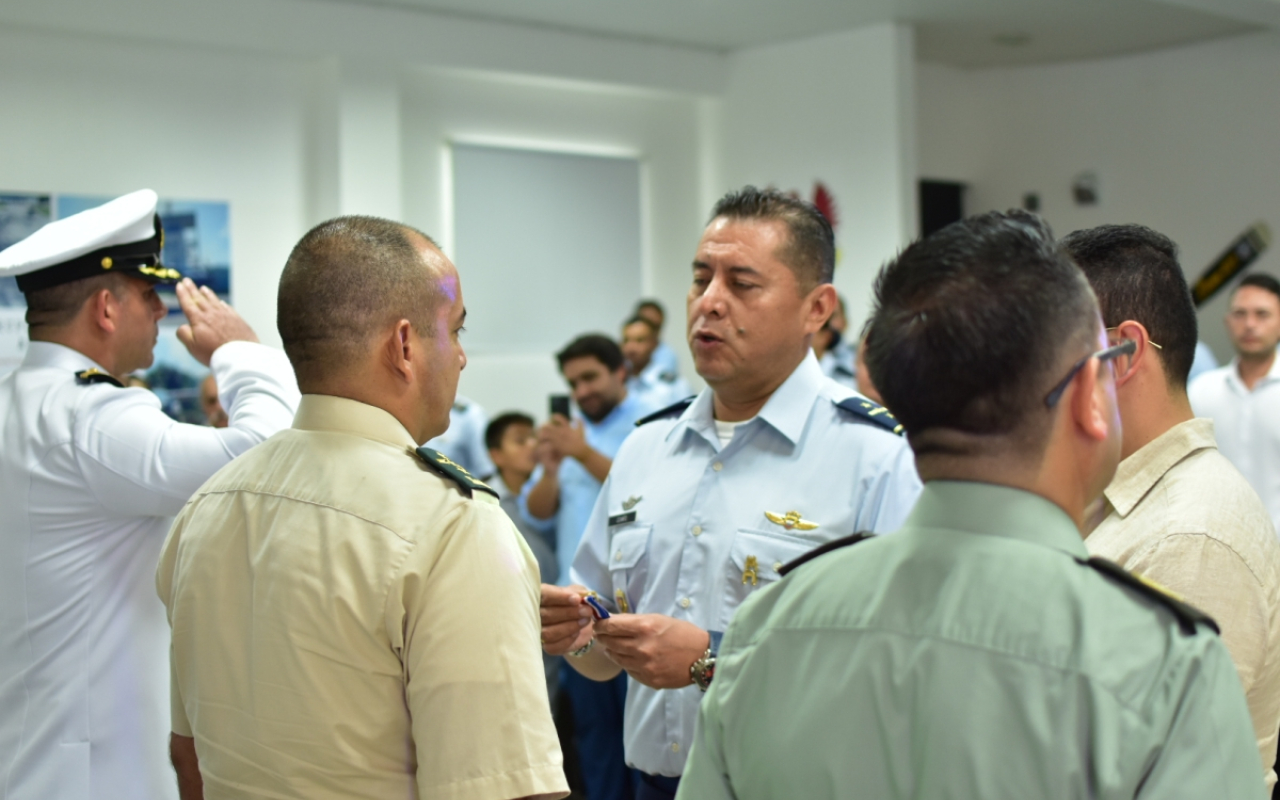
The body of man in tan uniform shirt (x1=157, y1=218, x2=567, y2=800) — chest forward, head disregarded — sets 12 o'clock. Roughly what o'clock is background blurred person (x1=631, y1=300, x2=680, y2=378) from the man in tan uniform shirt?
The background blurred person is roughly at 11 o'clock from the man in tan uniform shirt.

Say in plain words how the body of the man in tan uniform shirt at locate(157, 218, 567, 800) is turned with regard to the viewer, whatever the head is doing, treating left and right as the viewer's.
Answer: facing away from the viewer and to the right of the viewer

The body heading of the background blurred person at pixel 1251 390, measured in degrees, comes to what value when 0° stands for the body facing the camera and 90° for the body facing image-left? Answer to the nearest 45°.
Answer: approximately 0°

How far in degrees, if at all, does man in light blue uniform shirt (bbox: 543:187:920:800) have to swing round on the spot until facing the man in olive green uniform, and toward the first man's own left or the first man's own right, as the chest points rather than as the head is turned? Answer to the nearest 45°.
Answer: approximately 45° to the first man's own left

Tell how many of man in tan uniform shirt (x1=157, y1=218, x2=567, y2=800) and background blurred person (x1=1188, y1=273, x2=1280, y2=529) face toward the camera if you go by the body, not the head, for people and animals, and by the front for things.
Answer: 1
